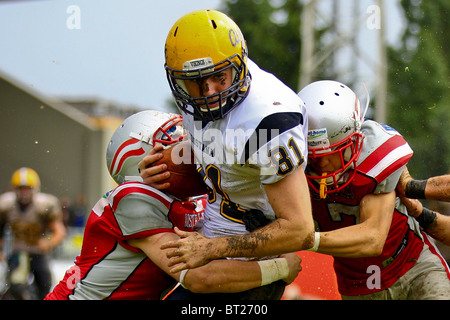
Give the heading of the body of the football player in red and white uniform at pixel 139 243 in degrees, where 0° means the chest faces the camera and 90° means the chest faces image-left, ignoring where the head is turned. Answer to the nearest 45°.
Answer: approximately 270°

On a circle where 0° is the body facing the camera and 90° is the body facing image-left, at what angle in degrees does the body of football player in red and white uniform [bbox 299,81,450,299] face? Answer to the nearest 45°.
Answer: approximately 45°

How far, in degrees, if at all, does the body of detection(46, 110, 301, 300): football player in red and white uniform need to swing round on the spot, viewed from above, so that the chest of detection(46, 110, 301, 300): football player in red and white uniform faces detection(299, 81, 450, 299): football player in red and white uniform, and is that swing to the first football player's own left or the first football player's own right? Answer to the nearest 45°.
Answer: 0° — they already face them

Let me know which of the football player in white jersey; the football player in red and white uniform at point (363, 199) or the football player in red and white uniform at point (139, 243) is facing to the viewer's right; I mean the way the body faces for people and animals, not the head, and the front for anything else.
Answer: the football player in red and white uniform at point (139, 243)

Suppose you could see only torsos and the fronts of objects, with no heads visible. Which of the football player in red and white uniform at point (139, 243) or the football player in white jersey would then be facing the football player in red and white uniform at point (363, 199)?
the football player in red and white uniform at point (139, 243)

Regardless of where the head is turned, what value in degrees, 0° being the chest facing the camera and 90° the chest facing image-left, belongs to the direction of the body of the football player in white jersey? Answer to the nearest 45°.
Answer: approximately 45°

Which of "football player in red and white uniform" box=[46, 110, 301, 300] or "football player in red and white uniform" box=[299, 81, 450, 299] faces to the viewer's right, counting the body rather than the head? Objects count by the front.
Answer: "football player in red and white uniform" box=[46, 110, 301, 300]

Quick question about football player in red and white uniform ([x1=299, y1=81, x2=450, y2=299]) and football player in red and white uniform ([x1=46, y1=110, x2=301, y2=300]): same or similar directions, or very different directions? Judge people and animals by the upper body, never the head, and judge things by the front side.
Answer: very different directions
